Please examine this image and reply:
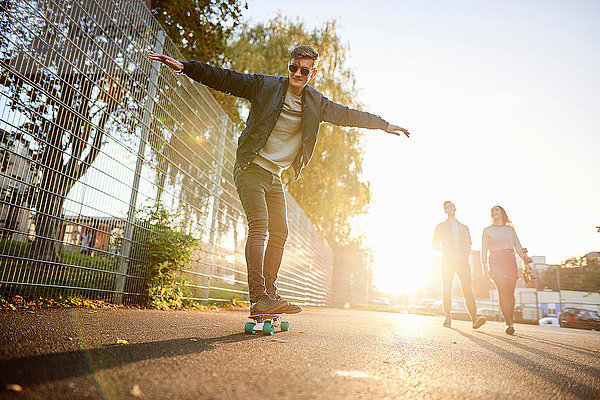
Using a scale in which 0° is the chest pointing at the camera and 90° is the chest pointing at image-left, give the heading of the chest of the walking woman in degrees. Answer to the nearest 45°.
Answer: approximately 0°

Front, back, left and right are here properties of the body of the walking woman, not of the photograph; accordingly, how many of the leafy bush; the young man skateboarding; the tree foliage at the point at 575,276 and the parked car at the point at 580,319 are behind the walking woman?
2

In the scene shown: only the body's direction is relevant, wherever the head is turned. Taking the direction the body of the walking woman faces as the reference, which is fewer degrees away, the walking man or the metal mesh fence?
the metal mesh fence

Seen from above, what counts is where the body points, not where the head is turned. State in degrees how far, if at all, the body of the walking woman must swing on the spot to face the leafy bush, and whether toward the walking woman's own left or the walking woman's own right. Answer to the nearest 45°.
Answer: approximately 45° to the walking woman's own right

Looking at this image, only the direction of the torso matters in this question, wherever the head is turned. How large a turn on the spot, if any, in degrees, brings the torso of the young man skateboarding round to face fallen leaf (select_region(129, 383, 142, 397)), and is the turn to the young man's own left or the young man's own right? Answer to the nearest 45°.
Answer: approximately 45° to the young man's own right

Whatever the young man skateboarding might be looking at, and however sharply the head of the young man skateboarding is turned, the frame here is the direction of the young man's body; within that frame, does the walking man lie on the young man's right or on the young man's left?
on the young man's left

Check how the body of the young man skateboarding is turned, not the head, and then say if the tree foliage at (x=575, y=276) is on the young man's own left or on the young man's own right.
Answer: on the young man's own left

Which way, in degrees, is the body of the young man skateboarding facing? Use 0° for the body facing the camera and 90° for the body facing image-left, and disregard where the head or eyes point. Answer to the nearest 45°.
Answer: approximately 315°

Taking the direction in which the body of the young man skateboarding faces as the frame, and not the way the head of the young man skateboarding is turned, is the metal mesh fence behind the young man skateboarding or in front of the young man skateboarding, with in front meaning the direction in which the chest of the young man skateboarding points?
behind

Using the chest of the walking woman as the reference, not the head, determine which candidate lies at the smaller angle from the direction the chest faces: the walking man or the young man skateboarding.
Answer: the young man skateboarding
